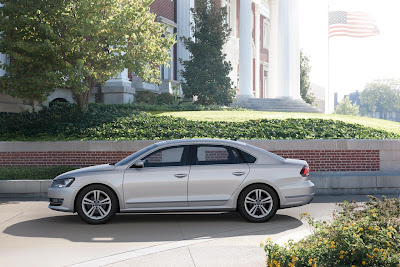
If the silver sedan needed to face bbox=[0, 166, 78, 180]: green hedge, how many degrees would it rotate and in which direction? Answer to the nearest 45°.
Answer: approximately 45° to its right

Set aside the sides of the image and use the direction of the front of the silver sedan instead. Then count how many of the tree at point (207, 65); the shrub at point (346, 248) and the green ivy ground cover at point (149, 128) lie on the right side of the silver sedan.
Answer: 2

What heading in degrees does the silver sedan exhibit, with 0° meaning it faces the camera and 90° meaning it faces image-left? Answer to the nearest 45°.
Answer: approximately 90°

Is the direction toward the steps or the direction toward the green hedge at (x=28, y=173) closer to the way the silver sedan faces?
the green hedge

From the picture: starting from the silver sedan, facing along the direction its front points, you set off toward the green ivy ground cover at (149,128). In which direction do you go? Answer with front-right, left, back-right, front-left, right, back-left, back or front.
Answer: right

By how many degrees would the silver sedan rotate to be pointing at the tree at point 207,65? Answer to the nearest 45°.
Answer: approximately 90° to its right

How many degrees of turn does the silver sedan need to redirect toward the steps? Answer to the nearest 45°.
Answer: approximately 90° to its right
